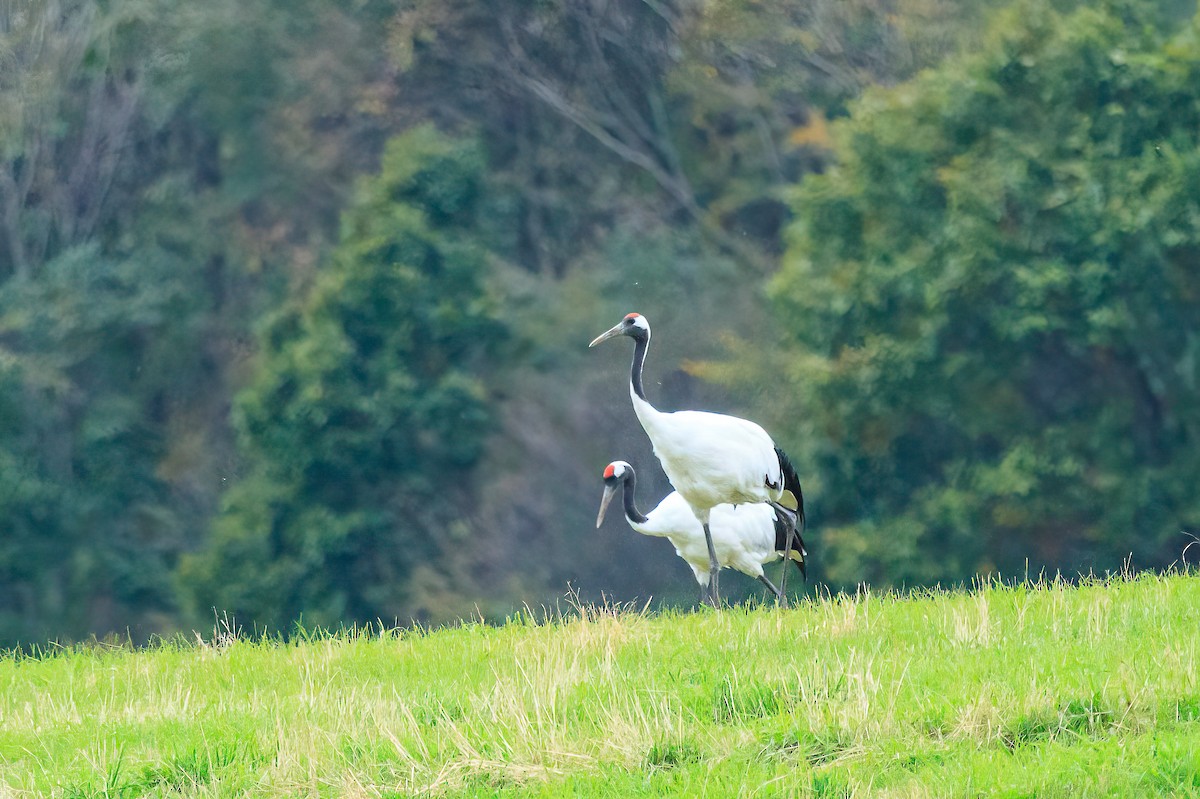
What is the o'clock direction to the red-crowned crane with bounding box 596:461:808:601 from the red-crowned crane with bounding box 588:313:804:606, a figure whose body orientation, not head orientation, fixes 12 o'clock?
the red-crowned crane with bounding box 596:461:808:601 is roughly at 3 o'clock from the red-crowned crane with bounding box 588:313:804:606.

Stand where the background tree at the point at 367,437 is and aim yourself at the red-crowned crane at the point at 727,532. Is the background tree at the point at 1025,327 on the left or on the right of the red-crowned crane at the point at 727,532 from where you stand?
left

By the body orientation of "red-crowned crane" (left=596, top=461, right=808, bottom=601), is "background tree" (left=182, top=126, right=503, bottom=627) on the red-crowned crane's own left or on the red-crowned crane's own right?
on the red-crowned crane's own right

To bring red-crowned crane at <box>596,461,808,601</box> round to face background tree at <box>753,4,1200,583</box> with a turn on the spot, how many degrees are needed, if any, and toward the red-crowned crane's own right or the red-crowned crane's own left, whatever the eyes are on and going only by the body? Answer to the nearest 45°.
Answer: approximately 135° to the red-crowned crane's own right

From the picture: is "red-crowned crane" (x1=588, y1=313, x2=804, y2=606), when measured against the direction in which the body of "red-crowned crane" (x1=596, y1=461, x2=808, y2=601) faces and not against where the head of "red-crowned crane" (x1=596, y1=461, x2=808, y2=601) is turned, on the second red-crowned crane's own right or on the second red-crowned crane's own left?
on the second red-crowned crane's own left

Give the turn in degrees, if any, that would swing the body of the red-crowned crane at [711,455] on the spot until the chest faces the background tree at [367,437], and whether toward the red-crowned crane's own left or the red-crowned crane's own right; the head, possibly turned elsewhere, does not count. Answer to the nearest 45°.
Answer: approximately 90° to the red-crowned crane's own right

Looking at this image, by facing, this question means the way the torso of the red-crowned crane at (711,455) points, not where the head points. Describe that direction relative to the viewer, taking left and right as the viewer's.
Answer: facing to the left of the viewer

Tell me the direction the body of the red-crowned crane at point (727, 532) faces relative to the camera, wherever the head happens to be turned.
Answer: to the viewer's left

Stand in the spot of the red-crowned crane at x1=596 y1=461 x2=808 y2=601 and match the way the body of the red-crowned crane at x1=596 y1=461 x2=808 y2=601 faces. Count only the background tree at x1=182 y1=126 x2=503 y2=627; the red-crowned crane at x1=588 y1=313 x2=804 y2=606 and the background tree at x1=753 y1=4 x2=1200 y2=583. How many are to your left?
1

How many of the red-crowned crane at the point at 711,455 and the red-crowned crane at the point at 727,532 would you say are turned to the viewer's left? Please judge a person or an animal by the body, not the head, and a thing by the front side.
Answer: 2
